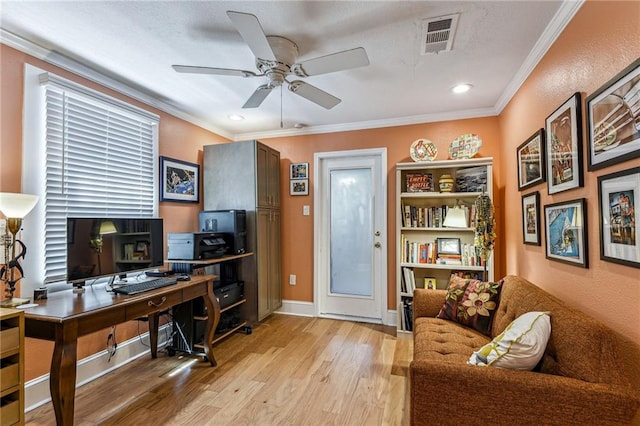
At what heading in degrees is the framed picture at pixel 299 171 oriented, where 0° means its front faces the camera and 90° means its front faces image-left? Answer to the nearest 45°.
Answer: approximately 0°

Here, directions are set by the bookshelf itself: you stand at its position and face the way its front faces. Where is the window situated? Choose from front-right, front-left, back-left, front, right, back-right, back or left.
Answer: front-right

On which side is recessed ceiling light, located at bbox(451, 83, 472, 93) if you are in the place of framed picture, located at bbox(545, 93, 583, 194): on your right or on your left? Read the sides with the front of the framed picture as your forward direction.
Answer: on your right

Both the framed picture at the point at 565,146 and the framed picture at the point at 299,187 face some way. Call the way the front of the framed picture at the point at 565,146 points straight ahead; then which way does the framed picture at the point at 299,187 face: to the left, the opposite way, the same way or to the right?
to the left

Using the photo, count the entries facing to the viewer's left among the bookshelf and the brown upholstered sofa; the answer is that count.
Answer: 1

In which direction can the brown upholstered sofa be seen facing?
to the viewer's left

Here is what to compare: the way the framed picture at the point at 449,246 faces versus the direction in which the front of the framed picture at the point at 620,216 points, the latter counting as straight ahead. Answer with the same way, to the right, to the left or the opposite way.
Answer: to the left

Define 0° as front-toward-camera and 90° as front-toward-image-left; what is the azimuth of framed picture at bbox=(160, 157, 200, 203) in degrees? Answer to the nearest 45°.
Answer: approximately 315°

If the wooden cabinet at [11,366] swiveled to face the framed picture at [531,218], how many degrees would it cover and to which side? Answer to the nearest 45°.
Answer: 0° — it already faces it

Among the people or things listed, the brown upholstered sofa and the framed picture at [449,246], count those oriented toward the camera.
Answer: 1
